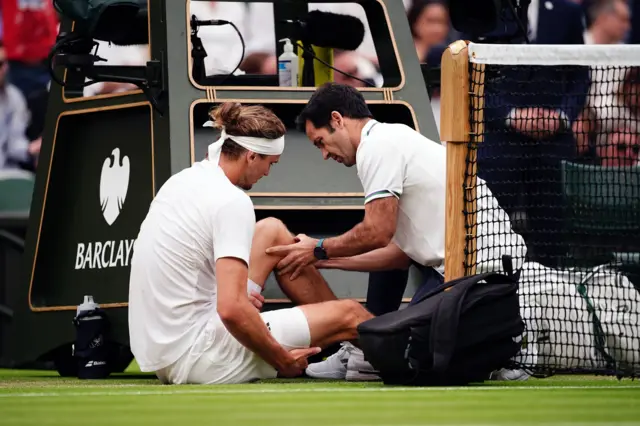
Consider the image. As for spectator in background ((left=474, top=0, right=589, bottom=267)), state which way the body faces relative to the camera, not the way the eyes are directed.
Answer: toward the camera

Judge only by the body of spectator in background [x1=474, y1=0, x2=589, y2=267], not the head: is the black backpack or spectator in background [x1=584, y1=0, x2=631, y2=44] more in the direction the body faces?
the black backpack

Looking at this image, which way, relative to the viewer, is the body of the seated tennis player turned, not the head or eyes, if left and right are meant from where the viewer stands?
facing away from the viewer and to the right of the viewer

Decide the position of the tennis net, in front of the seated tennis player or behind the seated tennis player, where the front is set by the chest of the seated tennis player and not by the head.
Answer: in front

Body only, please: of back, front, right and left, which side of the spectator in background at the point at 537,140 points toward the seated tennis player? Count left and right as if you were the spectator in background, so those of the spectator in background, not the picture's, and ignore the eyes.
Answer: front

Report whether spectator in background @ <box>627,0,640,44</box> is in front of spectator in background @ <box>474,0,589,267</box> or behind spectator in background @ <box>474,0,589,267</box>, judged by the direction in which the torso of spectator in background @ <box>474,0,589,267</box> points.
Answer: behind

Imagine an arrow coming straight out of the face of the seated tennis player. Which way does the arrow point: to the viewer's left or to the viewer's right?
to the viewer's right

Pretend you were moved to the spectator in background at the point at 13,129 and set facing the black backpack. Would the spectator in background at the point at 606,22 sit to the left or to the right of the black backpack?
left

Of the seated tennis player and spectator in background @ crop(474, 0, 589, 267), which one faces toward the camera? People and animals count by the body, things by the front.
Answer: the spectator in background

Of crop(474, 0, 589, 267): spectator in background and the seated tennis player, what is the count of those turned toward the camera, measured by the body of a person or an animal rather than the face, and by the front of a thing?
1

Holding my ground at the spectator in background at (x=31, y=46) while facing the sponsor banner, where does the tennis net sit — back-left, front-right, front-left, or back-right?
front-left

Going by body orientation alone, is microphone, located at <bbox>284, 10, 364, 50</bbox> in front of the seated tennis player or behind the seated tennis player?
in front

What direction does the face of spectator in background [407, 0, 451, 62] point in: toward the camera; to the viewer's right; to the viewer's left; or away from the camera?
toward the camera

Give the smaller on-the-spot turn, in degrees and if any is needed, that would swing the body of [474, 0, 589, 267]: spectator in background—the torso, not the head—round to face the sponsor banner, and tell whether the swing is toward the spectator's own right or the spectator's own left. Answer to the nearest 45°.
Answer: approximately 45° to the spectator's own right

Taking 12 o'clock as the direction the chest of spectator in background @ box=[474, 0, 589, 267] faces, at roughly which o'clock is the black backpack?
The black backpack is roughly at 12 o'clock from the spectator in background.
